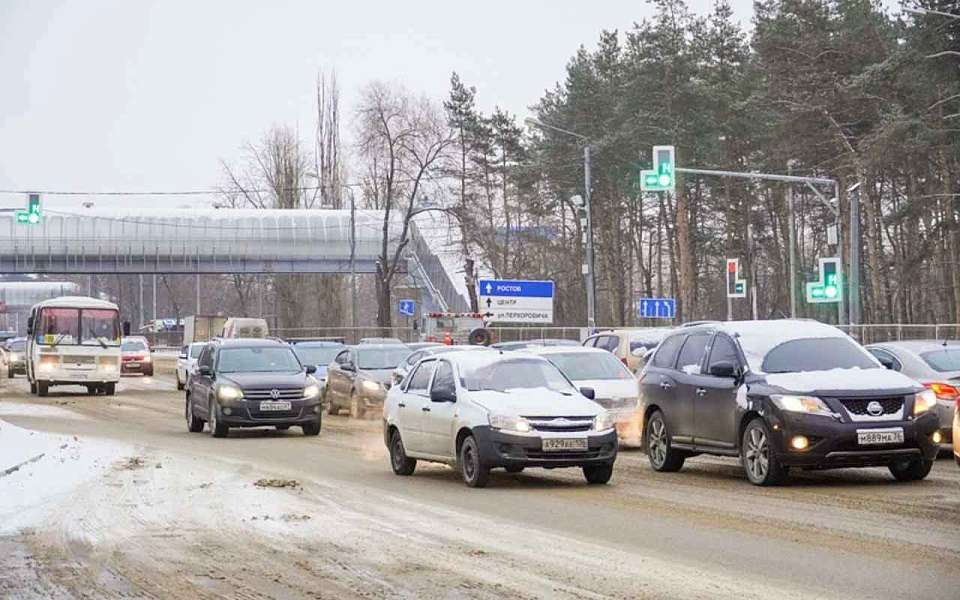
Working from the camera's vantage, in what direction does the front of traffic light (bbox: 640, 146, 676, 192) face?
facing the viewer

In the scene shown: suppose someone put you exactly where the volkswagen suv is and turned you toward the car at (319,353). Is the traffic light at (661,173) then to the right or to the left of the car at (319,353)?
right

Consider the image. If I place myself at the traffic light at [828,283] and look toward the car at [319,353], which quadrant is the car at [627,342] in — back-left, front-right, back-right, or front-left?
front-left

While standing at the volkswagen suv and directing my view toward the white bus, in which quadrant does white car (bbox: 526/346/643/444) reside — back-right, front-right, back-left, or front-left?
back-right

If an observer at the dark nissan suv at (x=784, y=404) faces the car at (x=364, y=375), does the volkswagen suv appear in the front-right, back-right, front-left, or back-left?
front-left

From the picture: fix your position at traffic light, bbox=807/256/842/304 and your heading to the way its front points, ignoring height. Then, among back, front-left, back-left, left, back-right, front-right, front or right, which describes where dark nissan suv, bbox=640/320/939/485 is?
front

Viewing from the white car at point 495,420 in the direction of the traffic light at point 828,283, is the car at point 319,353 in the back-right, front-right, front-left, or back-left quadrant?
front-left

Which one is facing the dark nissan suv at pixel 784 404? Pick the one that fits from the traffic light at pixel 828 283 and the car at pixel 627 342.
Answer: the traffic light

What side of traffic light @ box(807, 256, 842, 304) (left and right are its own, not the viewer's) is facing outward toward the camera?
front

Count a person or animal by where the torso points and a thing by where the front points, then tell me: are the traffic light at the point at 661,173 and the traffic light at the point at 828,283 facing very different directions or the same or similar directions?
same or similar directions

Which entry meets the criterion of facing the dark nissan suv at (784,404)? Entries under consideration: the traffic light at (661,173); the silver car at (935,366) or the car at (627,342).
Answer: the traffic light

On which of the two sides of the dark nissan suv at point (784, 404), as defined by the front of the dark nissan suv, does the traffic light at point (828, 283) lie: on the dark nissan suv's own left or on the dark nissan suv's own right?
on the dark nissan suv's own left

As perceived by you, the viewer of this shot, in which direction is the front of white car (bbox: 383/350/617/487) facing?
facing the viewer and to the right of the viewer

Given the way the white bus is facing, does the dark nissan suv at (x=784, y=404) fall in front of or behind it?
in front

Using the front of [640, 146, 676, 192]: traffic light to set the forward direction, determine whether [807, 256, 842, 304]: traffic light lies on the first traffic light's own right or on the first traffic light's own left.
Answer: on the first traffic light's own left

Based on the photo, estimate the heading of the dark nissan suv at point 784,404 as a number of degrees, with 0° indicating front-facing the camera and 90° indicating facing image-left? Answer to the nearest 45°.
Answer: approximately 315°

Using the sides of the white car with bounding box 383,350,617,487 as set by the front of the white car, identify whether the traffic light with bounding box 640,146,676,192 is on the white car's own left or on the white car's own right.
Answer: on the white car's own left

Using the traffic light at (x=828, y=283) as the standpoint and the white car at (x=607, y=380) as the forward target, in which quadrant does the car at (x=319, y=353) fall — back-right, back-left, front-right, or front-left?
front-right
